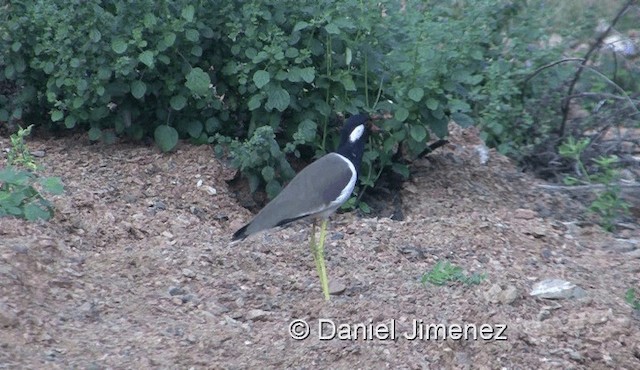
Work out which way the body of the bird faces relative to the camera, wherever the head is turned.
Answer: to the viewer's right

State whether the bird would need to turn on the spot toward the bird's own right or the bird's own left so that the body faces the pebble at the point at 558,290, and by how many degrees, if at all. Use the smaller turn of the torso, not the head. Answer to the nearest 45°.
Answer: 0° — it already faces it

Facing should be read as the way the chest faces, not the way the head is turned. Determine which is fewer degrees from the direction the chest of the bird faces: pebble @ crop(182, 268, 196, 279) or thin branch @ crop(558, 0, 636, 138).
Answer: the thin branch

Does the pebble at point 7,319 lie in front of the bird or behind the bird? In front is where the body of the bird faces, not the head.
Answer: behind

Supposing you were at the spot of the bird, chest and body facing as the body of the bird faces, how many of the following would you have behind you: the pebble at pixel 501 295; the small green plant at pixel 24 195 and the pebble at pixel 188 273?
2

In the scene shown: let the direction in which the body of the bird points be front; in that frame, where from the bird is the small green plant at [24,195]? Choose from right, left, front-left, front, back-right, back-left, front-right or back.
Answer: back

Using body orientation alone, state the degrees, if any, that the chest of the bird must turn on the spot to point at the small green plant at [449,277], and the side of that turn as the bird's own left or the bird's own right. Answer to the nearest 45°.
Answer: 0° — it already faces it

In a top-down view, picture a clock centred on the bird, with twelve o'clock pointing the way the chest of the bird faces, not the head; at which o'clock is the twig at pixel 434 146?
The twig is roughly at 10 o'clock from the bird.

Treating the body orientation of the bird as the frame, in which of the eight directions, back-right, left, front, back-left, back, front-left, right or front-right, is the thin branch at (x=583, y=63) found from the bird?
front-left

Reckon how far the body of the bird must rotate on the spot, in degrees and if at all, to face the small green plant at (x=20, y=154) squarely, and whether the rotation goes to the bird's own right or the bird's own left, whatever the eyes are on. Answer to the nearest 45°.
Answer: approximately 135° to the bird's own left

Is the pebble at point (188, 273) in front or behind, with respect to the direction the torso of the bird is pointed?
behind

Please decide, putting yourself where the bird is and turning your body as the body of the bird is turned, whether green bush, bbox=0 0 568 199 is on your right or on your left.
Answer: on your left
